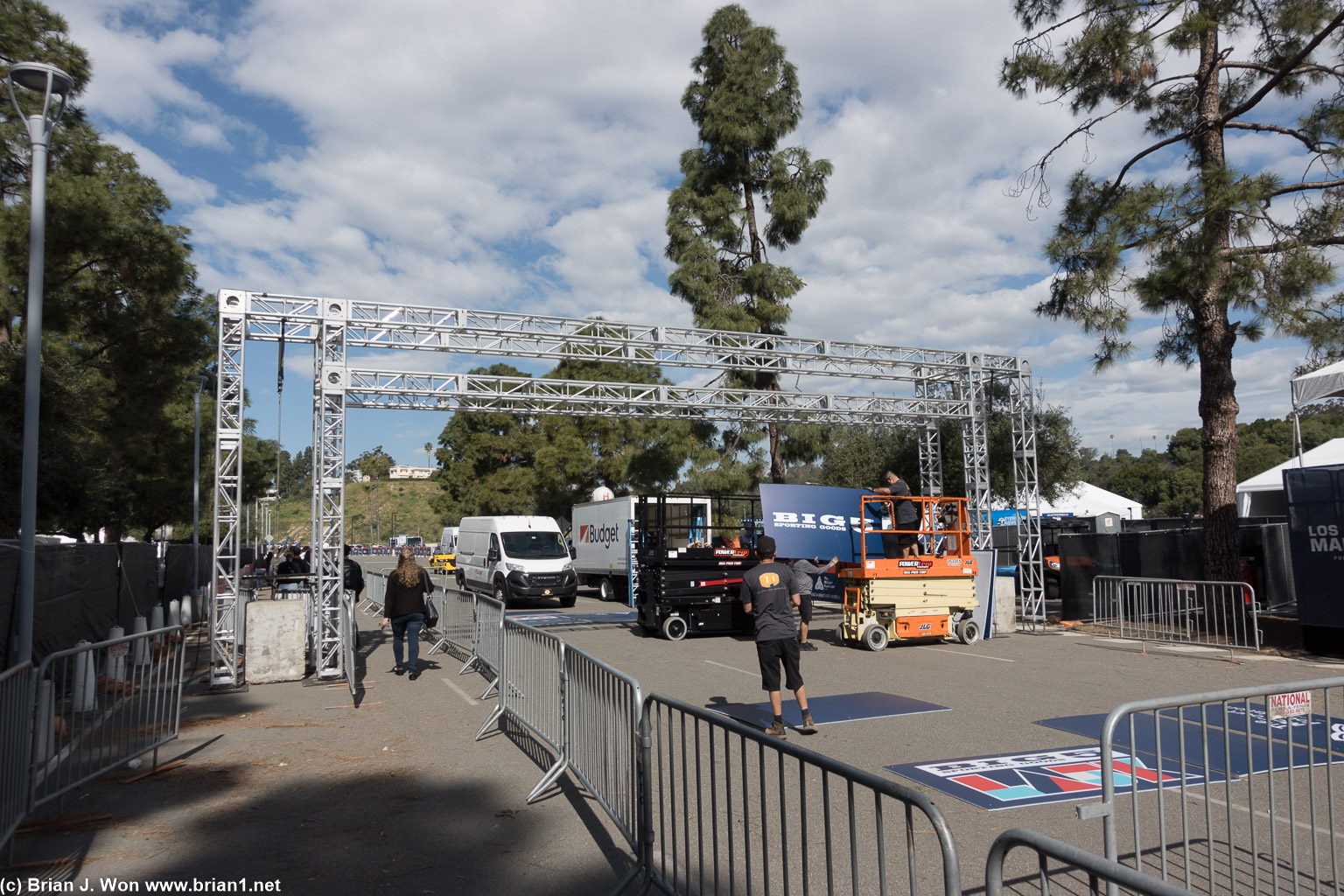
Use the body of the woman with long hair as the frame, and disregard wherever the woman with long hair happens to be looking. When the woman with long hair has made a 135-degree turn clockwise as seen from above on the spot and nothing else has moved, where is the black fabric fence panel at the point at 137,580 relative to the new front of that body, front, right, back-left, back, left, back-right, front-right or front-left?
back

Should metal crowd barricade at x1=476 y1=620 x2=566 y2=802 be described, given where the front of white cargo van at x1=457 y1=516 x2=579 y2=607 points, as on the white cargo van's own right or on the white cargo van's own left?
on the white cargo van's own right

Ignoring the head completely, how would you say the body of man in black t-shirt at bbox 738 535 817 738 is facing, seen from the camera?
away from the camera

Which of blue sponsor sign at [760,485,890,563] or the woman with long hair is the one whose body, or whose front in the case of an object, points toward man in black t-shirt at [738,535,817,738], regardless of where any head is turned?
the blue sponsor sign

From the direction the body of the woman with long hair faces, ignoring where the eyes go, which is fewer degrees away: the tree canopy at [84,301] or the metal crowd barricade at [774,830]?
the tree canopy

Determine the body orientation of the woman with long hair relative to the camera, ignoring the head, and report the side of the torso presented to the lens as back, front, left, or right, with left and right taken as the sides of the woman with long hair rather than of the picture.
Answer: back

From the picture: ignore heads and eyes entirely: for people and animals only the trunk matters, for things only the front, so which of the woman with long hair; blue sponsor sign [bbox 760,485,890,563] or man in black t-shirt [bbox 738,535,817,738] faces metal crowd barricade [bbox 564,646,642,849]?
the blue sponsor sign

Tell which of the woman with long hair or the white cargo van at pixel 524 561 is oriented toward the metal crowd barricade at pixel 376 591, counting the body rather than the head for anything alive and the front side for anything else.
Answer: the woman with long hair

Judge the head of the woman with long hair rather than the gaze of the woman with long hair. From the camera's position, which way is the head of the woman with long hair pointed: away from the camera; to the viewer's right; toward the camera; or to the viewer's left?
away from the camera

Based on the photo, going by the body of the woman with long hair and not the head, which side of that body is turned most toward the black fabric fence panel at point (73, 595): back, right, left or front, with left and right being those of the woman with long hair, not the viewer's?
left

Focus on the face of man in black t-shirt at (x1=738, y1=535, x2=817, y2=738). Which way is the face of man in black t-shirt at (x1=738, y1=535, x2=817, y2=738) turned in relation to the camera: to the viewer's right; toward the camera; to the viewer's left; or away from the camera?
away from the camera

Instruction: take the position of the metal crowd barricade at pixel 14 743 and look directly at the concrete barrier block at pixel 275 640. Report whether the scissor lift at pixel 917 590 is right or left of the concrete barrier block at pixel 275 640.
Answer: right

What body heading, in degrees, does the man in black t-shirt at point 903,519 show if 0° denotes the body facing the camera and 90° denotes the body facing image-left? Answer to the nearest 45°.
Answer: approximately 90°

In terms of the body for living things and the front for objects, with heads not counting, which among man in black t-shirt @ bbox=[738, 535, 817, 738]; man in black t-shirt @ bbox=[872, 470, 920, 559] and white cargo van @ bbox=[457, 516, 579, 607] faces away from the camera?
man in black t-shirt @ bbox=[738, 535, 817, 738]

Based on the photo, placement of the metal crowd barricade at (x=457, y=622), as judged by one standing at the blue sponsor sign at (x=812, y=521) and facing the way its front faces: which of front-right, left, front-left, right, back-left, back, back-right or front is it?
front-right
